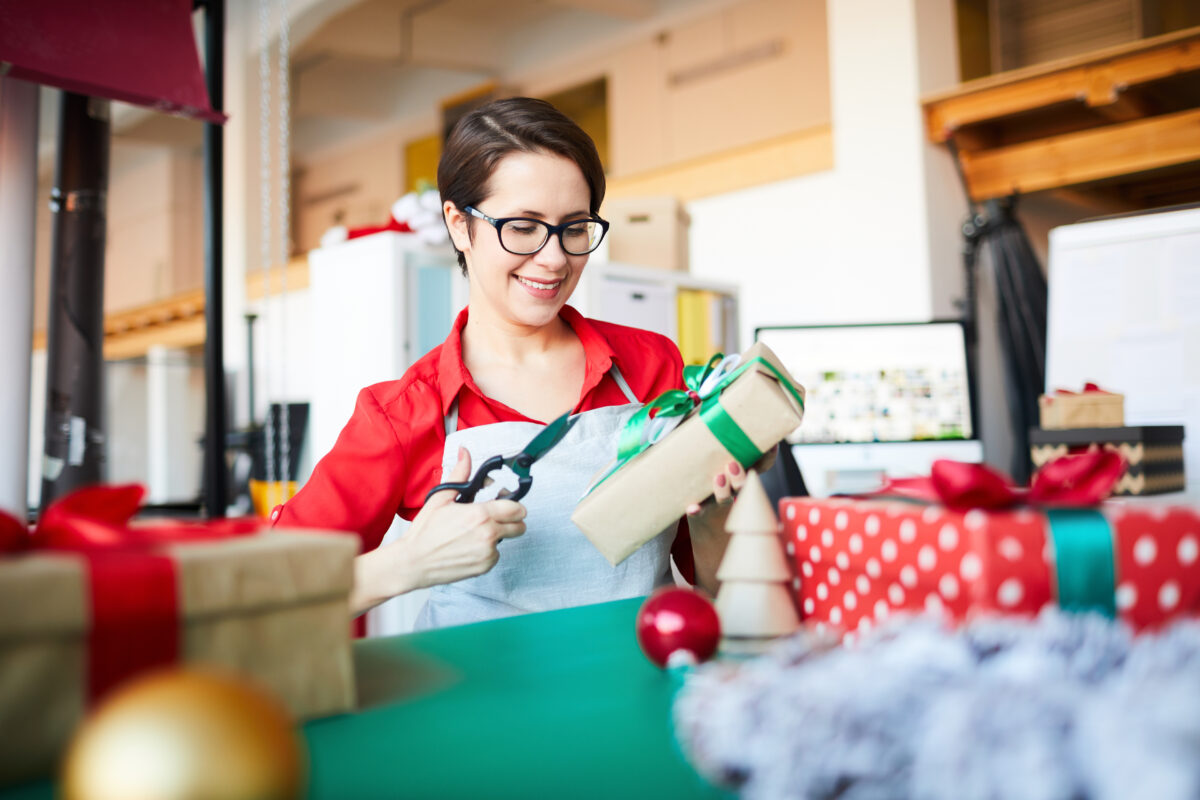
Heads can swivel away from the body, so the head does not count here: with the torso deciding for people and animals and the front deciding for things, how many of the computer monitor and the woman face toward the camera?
2

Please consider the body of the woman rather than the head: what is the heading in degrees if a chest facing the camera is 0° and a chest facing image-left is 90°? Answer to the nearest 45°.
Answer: approximately 0°

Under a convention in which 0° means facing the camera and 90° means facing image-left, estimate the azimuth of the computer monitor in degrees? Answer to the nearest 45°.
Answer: approximately 0°

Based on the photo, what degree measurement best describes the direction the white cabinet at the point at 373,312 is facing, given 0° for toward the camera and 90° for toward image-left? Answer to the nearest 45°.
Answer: approximately 315°

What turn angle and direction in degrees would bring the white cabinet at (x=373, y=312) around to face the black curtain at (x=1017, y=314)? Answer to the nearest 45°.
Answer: approximately 45° to its left

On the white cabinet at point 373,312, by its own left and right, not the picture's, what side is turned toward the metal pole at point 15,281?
right

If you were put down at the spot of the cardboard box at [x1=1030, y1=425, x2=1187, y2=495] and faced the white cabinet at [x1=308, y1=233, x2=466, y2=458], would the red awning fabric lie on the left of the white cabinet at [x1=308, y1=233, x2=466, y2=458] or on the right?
left
